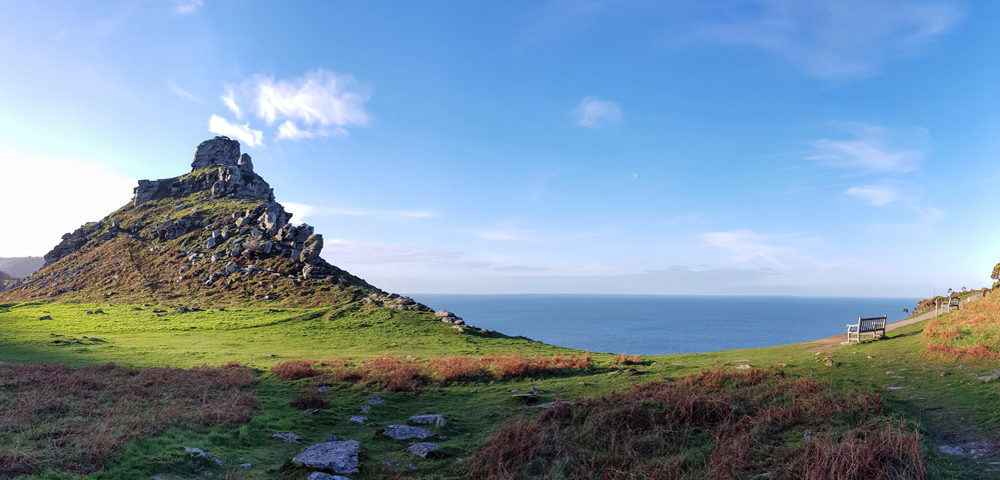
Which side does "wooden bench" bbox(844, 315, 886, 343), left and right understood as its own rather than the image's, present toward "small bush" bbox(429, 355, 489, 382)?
left

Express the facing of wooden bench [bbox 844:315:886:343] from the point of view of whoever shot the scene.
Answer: facing away from the viewer and to the left of the viewer

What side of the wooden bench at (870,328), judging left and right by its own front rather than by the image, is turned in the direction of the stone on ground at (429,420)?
left

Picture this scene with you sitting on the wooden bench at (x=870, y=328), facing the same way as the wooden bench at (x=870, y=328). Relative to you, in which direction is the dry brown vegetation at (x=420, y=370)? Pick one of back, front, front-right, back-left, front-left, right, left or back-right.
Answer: left

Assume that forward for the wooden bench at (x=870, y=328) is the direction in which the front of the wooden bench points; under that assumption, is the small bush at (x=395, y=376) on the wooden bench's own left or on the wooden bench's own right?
on the wooden bench's own left

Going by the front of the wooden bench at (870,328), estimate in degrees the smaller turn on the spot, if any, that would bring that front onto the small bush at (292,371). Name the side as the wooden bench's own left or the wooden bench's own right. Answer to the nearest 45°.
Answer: approximately 90° to the wooden bench's own left

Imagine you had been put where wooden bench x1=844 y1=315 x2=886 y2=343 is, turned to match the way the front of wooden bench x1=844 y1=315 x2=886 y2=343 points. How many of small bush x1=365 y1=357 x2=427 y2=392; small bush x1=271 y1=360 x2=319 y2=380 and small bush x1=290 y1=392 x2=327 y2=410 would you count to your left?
3

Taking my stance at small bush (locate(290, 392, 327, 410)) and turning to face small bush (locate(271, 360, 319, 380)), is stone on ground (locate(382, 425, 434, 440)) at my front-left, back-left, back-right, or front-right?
back-right

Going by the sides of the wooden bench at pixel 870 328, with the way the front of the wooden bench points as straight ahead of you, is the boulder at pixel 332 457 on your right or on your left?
on your left
